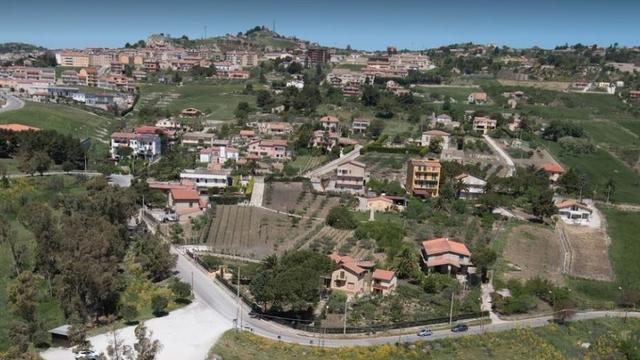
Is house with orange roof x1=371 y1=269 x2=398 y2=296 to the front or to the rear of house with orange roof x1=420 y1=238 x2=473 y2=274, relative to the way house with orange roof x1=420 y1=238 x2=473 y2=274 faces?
to the front

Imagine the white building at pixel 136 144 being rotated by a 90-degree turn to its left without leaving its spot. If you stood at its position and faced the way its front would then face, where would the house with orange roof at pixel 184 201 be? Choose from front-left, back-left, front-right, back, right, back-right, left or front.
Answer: right

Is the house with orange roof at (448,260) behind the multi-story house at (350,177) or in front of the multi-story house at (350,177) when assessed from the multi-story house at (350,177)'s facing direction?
in front

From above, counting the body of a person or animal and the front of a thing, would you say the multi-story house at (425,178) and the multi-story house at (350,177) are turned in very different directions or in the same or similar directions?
same or similar directions

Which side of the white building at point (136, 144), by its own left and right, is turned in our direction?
front

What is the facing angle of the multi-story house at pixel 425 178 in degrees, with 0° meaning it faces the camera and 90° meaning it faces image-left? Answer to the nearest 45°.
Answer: approximately 0°

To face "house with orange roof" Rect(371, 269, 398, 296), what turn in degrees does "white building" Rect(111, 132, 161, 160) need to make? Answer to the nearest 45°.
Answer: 0° — it already faces it

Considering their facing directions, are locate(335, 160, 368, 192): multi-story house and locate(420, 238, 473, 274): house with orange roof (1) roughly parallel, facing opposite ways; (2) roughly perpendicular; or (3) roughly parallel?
roughly parallel

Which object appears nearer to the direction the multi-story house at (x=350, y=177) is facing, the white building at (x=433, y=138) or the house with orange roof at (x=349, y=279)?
the house with orange roof

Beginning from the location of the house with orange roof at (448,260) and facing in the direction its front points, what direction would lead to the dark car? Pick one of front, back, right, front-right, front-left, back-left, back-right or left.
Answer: front

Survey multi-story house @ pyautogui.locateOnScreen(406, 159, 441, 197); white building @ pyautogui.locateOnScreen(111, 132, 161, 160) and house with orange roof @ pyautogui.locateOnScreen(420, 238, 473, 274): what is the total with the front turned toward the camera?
3

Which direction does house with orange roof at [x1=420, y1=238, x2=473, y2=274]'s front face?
toward the camera

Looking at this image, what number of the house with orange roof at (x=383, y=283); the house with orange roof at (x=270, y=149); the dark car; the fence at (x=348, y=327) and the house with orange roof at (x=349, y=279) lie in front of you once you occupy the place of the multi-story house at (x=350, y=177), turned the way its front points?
4
